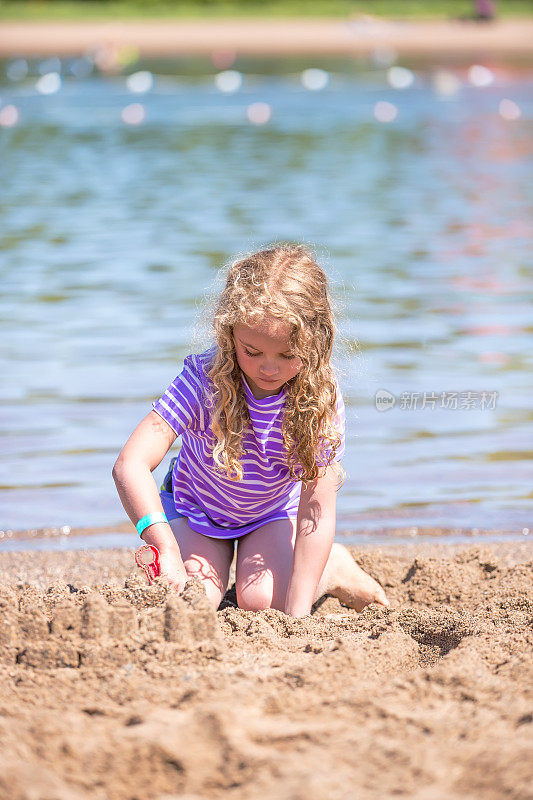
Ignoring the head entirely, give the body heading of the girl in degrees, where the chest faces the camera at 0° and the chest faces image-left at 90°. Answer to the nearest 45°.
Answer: approximately 0°

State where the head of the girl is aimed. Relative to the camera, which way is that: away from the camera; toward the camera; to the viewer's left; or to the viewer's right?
toward the camera
